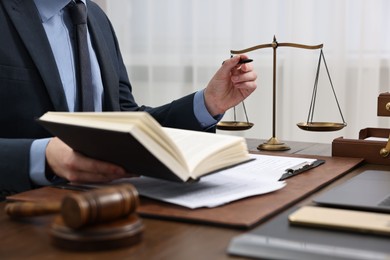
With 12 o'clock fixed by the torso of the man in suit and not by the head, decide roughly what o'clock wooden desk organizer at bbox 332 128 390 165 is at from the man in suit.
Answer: The wooden desk organizer is roughly at 11 o'clock from the man in suit.

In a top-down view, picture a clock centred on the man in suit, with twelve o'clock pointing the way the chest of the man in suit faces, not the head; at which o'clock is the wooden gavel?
The wooden gavel is roughly at 1 o'clock from the man in suit.

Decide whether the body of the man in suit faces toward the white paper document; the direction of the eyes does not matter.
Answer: yes

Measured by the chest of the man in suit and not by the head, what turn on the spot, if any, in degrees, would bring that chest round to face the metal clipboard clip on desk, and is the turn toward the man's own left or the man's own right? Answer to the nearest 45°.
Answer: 0° — they already face it

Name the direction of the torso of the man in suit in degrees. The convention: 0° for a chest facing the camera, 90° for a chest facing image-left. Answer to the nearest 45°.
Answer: approximately 315°
